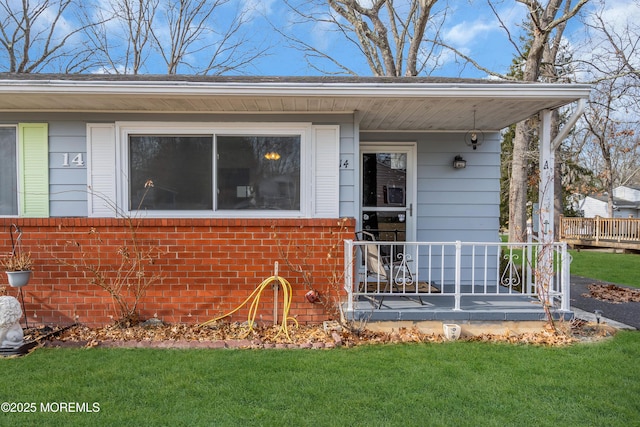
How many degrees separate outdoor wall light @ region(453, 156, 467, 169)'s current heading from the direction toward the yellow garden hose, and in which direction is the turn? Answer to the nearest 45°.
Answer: approximately 45° to its right

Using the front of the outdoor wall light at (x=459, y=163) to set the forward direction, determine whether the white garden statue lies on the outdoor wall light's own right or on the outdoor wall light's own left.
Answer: on the outdoor wall light's own right

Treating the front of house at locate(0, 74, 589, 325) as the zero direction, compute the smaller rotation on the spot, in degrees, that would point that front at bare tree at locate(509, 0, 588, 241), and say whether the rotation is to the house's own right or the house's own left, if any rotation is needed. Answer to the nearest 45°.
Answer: approximately 135° to the house's own left

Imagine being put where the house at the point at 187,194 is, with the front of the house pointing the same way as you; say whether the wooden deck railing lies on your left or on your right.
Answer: on your left

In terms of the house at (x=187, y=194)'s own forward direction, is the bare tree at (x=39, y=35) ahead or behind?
behind

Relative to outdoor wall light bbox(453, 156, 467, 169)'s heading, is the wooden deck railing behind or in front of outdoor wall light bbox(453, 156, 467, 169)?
behind

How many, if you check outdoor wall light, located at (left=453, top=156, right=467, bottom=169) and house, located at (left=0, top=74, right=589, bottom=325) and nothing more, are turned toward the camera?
2

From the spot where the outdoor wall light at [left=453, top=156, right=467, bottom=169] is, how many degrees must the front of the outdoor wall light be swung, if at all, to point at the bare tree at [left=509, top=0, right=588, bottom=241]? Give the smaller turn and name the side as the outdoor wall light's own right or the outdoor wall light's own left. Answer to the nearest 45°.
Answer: approximately 180°

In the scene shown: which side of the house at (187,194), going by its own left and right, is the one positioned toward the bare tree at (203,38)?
back

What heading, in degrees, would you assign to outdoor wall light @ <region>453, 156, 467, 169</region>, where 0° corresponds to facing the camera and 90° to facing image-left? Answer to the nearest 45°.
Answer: approximately 0°
